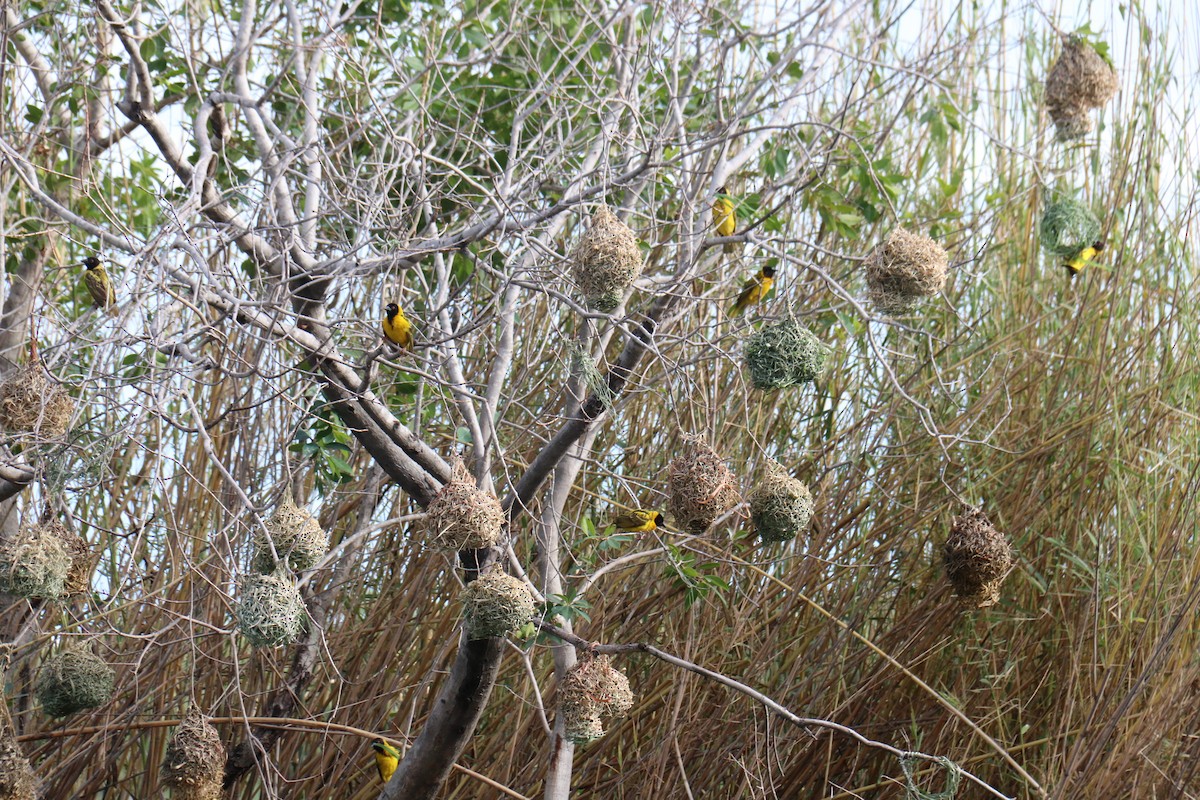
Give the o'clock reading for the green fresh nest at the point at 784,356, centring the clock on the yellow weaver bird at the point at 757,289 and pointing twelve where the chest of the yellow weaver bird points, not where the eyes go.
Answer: The green fresh nest is roughly at 3 o'clock from the yellow weaver bird.

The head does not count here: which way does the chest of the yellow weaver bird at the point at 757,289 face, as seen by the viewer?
to the viewer's right

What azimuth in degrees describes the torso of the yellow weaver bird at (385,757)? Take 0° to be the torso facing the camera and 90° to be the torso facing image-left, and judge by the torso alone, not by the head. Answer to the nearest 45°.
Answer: approximately 45°

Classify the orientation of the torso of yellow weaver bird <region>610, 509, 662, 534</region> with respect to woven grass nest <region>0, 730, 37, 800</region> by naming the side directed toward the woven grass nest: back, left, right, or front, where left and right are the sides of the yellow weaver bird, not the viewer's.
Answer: back

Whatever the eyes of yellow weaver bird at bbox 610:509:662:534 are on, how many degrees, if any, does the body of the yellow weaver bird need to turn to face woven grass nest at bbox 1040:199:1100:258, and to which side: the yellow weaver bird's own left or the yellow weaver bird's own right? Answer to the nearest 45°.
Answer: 0° — it already faces it

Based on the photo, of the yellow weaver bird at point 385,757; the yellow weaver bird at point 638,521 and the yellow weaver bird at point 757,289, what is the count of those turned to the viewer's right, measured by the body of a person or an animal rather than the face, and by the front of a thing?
2

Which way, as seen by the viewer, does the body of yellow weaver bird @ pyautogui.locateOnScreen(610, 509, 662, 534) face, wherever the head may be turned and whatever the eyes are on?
to the viewer's right

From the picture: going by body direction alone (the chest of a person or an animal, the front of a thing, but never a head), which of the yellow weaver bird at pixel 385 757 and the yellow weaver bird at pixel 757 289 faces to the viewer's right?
the yellow weaver bird at pixel 757 289

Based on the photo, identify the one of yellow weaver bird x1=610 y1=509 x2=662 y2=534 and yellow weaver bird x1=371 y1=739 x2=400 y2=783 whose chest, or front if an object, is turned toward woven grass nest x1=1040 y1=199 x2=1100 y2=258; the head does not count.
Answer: yellow weaver bird x1=610 y1=509 x2=662 y2=534
